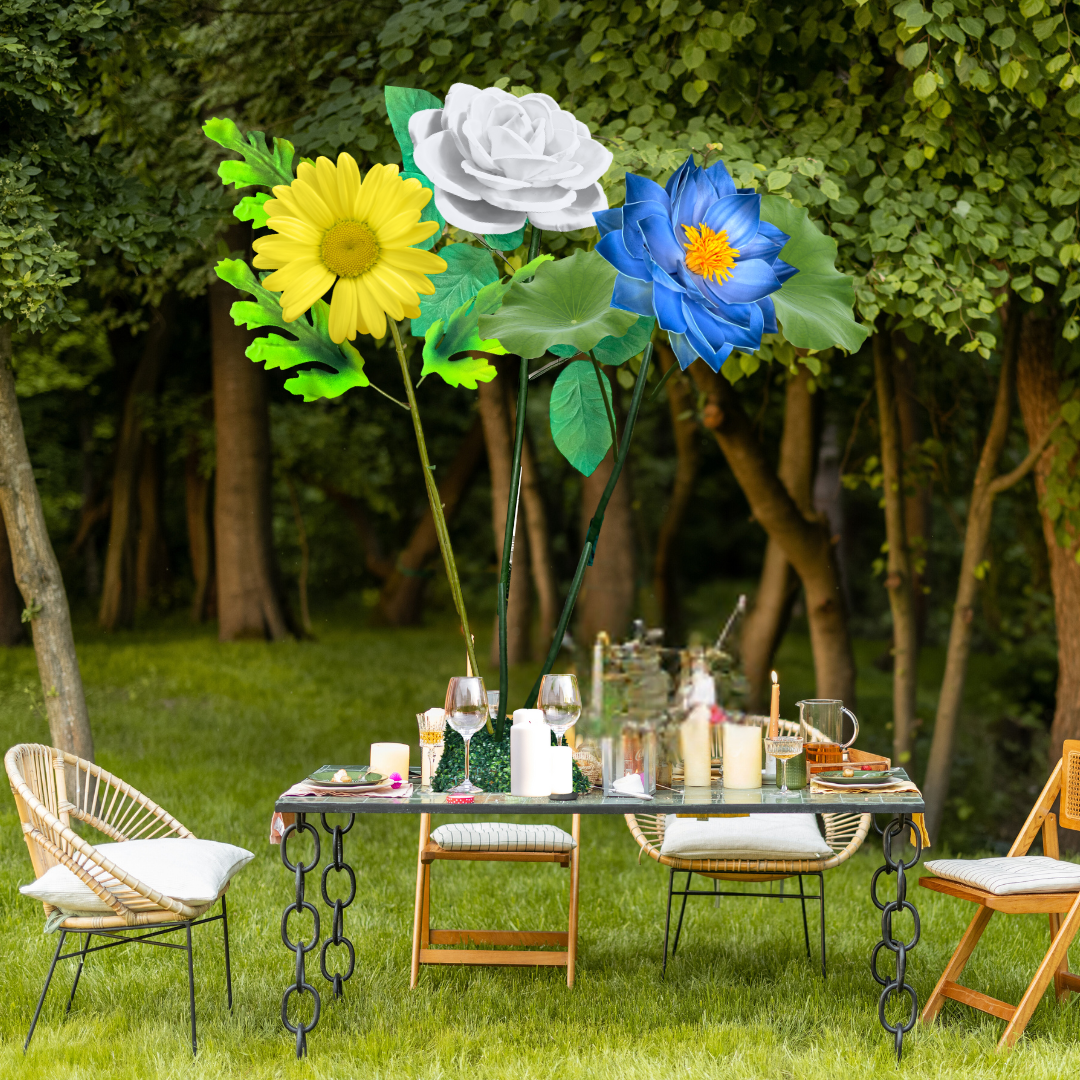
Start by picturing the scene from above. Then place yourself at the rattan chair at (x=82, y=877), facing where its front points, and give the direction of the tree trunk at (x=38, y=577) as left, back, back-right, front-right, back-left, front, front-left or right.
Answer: left

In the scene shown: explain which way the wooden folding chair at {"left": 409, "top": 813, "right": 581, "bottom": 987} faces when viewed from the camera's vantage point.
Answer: facing the viewer

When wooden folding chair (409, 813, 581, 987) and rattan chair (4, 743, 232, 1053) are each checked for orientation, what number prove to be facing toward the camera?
1

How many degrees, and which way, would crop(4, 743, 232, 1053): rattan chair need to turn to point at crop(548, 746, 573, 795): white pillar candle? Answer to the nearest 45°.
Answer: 0° — it already faces it

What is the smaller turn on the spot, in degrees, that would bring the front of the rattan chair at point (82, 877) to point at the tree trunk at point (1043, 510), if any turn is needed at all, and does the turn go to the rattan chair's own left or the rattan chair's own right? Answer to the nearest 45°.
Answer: approximately 45° to the rattan chair's own left

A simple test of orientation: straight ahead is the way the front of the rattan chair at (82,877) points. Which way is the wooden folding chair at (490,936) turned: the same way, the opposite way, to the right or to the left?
to the right

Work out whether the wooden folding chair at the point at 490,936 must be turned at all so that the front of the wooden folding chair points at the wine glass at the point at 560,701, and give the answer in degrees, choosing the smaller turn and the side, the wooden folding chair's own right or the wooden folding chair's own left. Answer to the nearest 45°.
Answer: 0° — it already faces it

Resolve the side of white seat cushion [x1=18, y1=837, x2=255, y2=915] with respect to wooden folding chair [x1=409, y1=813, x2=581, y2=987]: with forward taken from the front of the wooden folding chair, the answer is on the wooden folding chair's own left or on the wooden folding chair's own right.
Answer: on the wooden folding chair's own right

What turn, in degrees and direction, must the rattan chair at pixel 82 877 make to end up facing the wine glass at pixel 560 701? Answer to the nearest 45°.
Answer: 0° — it already faces it

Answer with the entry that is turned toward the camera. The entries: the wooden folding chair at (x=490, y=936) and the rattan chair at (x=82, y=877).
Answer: the wooden folding chair

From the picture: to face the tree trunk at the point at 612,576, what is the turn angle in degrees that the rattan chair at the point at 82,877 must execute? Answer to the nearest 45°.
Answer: approximately 45° to its left

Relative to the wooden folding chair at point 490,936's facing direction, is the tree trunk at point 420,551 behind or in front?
behind

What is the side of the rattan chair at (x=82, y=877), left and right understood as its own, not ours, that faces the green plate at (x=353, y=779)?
front

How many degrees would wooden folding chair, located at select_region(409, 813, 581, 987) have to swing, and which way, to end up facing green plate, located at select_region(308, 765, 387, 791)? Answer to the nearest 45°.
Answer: approximately 45° to its right

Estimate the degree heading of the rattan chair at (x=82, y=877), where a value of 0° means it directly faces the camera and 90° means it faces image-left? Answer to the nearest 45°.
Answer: approximately 270°
